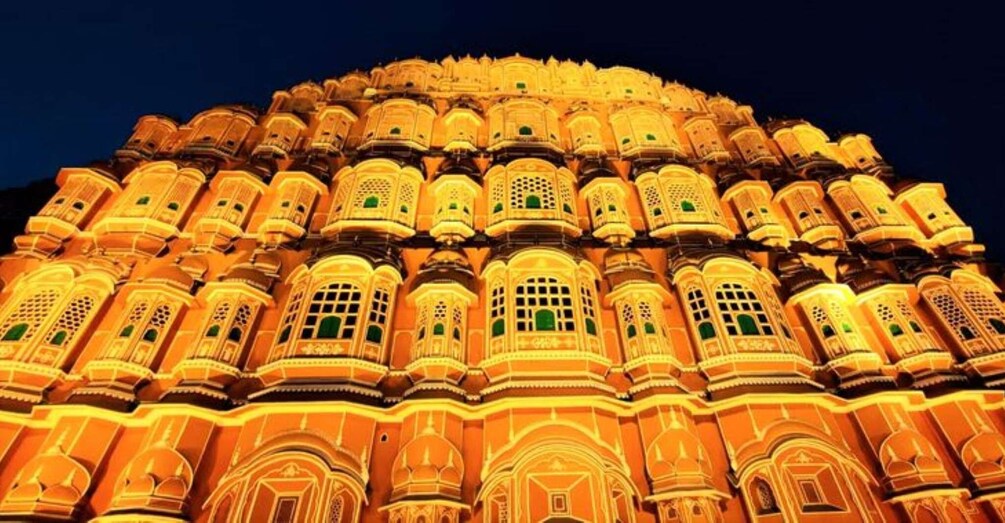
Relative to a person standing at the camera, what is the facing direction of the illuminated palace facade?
facing the viewer
